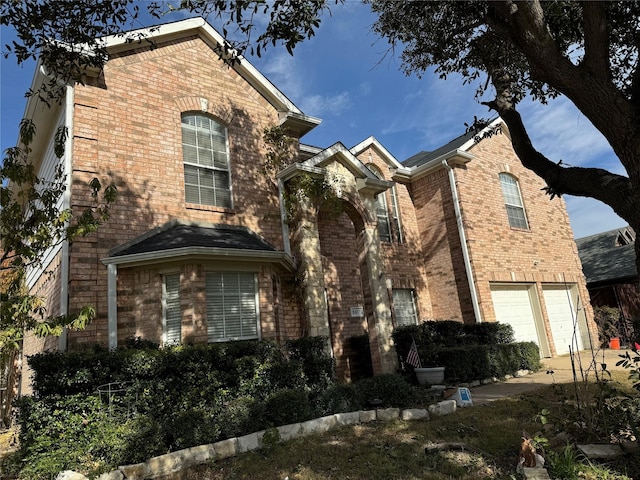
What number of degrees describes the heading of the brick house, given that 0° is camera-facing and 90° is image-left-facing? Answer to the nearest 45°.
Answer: approximately 315°

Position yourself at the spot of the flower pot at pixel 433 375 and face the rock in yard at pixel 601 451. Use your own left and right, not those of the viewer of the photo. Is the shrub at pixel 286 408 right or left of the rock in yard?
right

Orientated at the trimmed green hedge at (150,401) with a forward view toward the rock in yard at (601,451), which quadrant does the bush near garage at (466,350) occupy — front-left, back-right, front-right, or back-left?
front-left

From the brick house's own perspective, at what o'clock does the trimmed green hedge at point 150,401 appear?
The trimmed green hedge is roughly at 2 o'clock from the brick house.

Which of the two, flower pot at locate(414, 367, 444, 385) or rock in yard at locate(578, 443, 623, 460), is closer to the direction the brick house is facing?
the rock in yard

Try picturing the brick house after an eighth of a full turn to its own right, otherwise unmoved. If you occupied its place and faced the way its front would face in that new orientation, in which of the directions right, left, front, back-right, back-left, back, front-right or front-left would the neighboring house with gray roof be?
back-left
